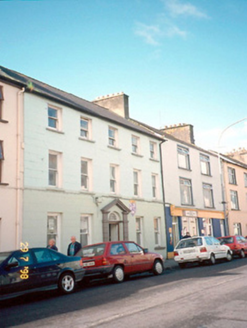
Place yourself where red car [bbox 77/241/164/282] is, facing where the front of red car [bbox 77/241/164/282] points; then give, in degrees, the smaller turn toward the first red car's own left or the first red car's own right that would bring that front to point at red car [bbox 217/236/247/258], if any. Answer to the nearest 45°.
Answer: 0° — it already faces it

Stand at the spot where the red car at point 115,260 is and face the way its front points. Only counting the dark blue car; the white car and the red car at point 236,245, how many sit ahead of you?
2

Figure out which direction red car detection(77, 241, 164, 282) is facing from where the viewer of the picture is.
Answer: facing away from the viewer and to the right of the viewer

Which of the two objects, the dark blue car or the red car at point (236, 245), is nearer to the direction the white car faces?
the red car

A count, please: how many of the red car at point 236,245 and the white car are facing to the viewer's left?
0

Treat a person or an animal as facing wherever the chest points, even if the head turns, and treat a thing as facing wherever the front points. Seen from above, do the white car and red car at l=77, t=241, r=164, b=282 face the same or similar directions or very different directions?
same or similar directions

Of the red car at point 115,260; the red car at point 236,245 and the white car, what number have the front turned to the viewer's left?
0

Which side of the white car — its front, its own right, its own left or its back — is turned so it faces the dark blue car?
back

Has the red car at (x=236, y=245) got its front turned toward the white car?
no

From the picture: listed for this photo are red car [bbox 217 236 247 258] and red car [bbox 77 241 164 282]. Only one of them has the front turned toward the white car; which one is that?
red car [bbox 77 241 164 282]

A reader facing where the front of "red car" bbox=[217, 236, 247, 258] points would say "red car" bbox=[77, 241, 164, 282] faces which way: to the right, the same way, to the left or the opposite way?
the same way

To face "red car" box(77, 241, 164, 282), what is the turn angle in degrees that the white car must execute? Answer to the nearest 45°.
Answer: approximately 180°

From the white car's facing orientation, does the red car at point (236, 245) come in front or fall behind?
in front

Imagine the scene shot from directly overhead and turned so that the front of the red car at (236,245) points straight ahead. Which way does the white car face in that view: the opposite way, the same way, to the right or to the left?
the same way

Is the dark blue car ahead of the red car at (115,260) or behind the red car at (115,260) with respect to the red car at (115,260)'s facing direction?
behind

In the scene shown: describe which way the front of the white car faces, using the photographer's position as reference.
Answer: facing away from the viewer and to the right of the viewer

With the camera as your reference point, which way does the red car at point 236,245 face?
facing away from the viewer and to the right of the viewer

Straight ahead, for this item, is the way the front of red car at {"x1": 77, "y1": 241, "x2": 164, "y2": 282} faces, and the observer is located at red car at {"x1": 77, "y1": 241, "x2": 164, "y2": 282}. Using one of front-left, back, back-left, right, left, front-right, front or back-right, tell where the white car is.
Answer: front

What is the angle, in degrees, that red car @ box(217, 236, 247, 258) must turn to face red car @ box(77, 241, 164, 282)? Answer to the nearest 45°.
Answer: approximately 135° to its right
